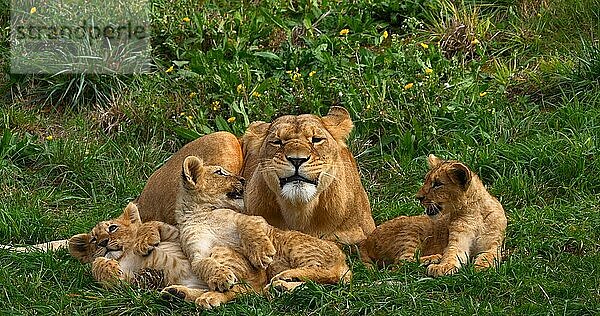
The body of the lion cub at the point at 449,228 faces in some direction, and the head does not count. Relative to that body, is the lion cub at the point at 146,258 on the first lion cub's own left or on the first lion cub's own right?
on the first lion cub's own right

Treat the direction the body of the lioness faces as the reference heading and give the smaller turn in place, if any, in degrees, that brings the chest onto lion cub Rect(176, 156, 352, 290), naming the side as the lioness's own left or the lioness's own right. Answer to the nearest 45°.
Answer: approximately 45° to the lioness's own right

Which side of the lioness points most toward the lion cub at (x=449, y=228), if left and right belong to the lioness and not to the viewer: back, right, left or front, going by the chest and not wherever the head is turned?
left

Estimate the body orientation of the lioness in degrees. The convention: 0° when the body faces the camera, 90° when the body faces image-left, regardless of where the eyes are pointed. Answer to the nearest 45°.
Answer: approximately 0°

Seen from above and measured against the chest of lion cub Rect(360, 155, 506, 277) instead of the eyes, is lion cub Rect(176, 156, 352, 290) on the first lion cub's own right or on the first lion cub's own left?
on the first lion cub's own right
